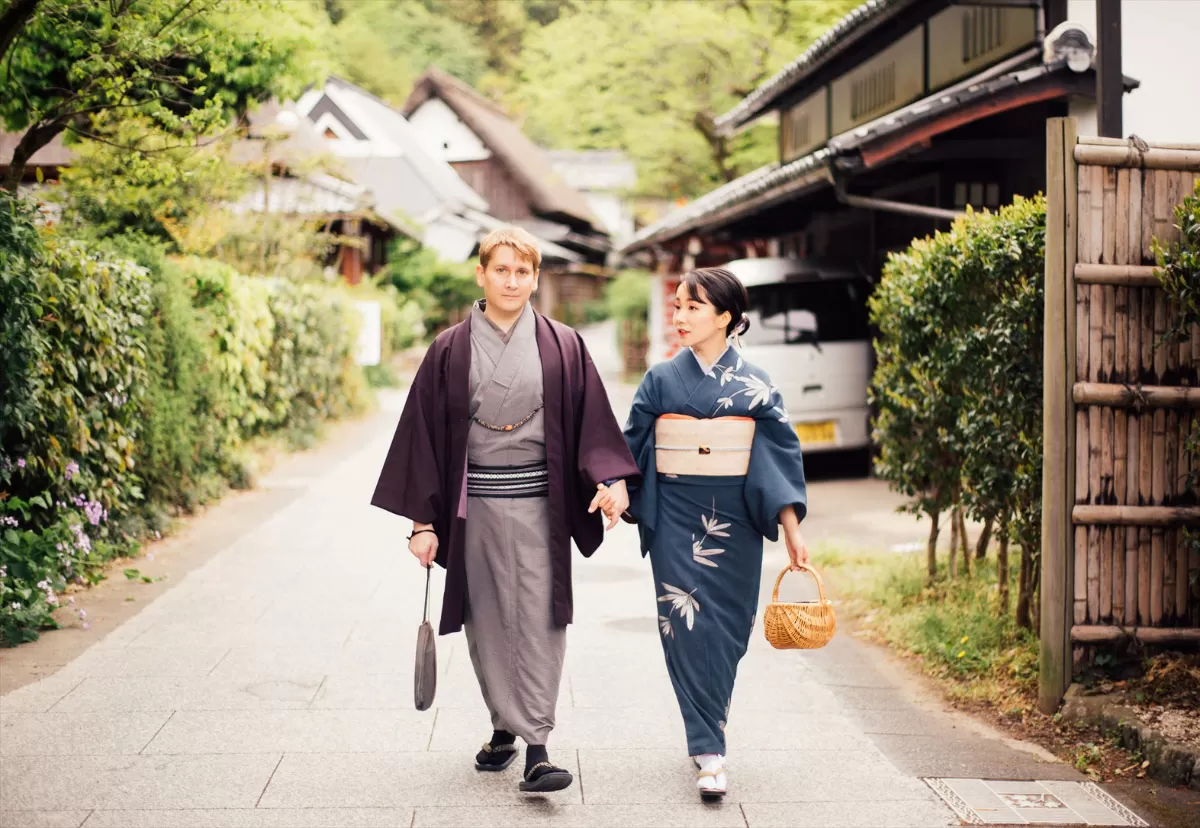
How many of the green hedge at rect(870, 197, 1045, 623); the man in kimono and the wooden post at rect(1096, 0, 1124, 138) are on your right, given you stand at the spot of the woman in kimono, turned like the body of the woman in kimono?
1

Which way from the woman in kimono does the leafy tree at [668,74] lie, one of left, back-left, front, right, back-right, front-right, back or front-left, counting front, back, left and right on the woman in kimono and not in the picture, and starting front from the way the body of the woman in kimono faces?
back

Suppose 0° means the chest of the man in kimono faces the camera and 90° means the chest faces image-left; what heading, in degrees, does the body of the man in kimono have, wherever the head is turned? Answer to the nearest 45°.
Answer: approximately 0°

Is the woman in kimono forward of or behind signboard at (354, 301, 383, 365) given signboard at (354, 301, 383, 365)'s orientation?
forward

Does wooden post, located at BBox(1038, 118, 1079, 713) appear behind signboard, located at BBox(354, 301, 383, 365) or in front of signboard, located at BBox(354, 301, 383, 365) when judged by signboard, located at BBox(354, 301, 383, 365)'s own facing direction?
in front

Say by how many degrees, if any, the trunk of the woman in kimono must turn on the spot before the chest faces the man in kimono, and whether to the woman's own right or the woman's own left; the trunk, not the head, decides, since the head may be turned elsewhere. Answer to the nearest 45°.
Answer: approximately 90° to the woman's own right
